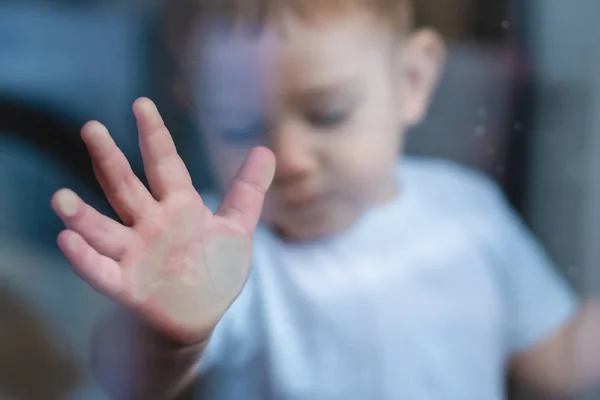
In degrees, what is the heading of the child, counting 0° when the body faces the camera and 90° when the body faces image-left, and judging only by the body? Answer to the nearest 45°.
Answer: approximately 0°
